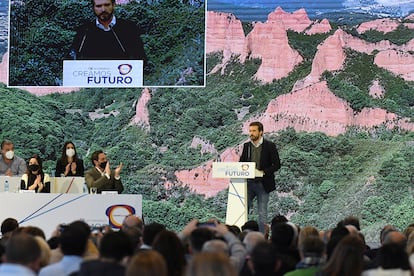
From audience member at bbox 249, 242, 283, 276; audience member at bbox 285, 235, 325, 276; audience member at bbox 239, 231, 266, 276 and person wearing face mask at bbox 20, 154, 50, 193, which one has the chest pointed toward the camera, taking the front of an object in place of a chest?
the person wearing face mask

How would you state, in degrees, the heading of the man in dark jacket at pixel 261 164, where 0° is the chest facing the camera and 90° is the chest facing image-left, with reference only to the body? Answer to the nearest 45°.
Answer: approximately 45°

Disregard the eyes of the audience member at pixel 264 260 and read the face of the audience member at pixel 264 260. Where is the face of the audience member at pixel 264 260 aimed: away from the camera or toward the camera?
away from the camera

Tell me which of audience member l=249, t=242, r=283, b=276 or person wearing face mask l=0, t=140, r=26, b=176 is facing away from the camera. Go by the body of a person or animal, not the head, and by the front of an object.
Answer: the audience member

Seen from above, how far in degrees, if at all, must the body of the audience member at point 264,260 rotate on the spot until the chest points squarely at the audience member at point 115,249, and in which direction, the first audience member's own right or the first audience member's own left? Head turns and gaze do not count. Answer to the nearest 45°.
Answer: approximately 90° to the first audience member's own left

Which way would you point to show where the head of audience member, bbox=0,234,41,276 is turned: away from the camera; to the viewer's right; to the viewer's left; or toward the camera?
away from the camera

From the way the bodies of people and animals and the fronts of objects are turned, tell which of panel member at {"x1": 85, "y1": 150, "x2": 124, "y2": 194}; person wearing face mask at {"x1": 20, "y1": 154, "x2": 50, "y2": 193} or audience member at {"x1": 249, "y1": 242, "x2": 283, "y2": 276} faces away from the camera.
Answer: audience member at {"x1": 249, "y1": 242, "x2": 283, "y2": 276}

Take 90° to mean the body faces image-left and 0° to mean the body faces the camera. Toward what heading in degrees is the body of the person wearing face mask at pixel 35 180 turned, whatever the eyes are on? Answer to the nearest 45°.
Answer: approximately 0°

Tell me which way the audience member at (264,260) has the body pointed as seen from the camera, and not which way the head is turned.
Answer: away from the camera

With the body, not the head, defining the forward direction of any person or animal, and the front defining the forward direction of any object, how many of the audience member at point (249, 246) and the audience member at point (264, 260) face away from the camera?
2

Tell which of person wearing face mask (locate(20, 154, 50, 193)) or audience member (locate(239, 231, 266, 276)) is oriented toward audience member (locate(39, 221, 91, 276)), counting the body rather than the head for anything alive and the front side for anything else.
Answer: the person wearing face mask

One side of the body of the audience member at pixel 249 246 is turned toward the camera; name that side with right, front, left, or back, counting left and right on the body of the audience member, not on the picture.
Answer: back

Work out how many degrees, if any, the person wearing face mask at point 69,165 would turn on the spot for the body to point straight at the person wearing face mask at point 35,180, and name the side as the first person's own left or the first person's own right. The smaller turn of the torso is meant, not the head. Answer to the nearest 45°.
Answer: approximately 45° to the first person's own right
